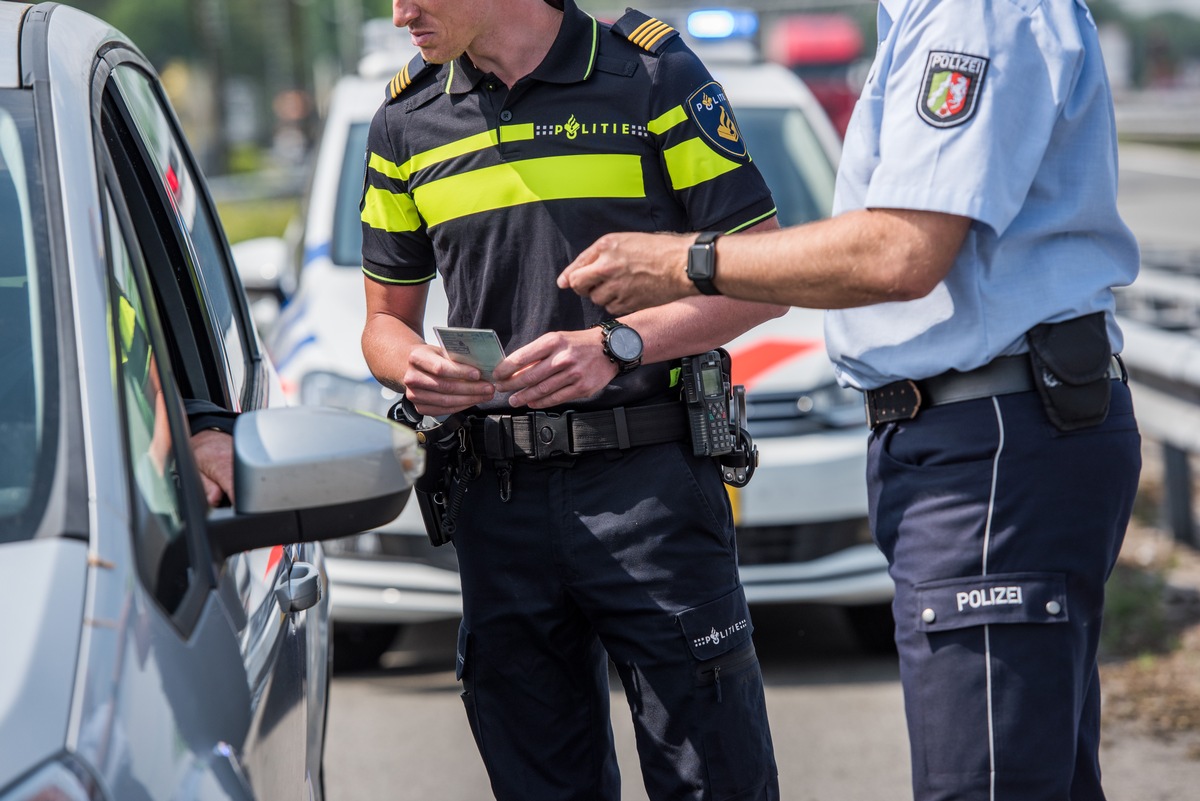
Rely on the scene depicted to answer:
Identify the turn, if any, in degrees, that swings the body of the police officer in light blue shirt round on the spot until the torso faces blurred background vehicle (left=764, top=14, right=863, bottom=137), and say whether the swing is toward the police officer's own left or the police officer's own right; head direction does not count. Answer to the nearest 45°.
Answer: approximately 90° to the police officer's own right

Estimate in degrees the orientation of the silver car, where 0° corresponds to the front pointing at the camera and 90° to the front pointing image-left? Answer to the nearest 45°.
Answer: approximately 45°

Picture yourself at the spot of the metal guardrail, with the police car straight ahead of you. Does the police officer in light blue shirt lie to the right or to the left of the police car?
left

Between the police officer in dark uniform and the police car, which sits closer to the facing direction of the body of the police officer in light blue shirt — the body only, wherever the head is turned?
the police officer in dark uniform

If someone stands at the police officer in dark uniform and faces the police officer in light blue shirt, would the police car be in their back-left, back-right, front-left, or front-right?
back-left

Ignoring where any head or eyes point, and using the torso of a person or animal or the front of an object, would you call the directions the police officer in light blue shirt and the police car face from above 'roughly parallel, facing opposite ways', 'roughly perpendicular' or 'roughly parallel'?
roughly perpendicular

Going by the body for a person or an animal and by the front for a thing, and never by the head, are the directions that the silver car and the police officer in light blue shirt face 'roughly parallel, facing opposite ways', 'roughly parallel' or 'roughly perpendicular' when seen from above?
roughly perpendicular

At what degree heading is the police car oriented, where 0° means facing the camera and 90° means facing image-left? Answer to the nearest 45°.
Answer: approximately 0°

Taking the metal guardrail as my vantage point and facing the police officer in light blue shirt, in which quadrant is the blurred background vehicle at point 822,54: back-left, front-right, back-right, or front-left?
back-right

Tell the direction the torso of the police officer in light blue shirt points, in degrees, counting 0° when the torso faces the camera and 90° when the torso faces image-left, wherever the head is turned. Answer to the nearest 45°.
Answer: approximately 90°

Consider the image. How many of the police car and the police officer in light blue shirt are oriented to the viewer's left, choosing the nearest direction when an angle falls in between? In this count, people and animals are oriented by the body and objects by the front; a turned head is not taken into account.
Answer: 1
